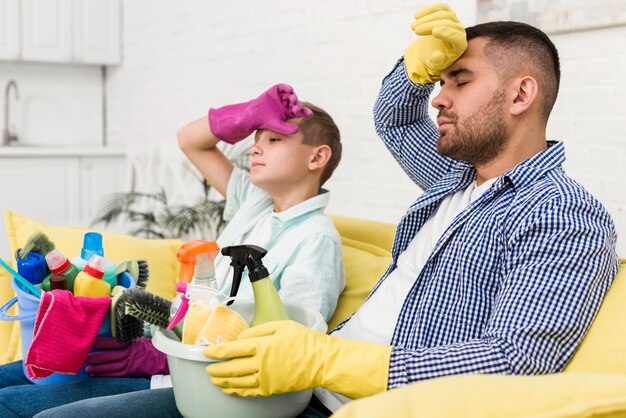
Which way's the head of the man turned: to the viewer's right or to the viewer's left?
to the viewer's left

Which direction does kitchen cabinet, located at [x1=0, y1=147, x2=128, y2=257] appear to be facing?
toward the camera

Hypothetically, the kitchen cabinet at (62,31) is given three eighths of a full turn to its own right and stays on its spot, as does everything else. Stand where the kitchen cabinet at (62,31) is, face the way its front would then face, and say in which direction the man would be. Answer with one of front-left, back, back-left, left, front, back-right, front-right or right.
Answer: back-left

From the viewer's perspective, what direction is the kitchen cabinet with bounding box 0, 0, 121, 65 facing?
toward the camera

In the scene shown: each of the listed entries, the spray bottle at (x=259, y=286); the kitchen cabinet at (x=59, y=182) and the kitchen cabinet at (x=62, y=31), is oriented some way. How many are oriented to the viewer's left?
1

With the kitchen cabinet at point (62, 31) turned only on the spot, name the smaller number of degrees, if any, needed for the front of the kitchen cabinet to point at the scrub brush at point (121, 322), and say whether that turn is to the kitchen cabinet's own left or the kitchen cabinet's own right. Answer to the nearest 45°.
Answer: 0° — it already faces it

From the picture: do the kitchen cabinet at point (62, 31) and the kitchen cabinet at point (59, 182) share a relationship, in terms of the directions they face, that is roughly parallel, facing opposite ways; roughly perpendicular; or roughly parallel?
roughly parallel

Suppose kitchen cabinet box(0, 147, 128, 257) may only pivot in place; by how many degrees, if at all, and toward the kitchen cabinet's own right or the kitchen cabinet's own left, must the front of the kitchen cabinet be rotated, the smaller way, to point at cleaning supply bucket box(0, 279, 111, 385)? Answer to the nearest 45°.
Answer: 0° — it already faces it

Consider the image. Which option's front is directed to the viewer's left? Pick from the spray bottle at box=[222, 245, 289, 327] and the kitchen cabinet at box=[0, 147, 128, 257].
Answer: the spray bottle

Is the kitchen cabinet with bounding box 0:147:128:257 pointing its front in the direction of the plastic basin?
yes

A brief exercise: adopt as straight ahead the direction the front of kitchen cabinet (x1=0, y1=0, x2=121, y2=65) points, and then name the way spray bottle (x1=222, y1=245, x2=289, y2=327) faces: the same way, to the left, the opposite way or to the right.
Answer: to the right

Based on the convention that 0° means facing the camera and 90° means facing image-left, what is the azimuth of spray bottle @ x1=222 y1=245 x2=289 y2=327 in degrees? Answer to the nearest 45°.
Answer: approximately 90°
